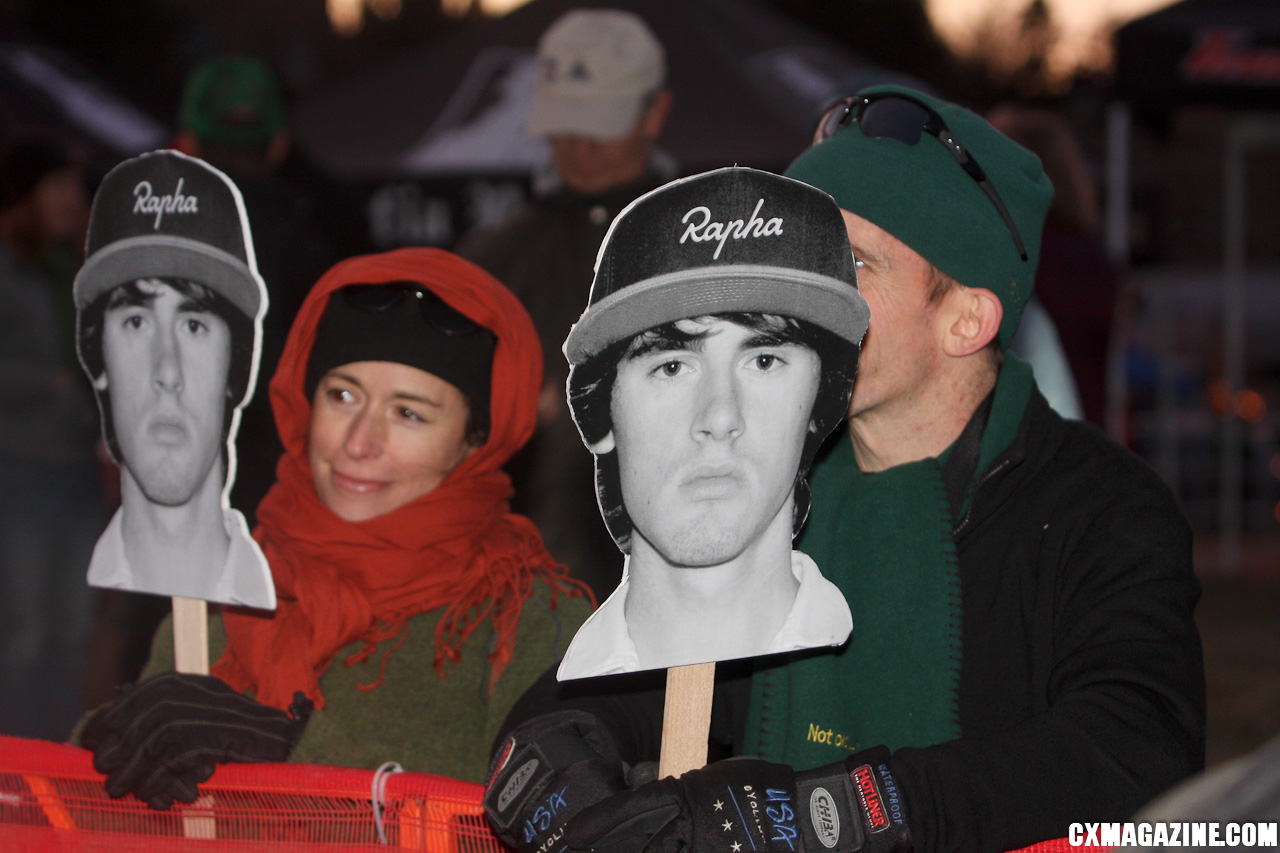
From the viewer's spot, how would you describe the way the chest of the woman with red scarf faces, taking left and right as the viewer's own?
facing the viewer and to the left of the viewer

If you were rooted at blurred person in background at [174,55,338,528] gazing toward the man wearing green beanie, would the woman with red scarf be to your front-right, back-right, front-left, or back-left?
front-right
